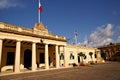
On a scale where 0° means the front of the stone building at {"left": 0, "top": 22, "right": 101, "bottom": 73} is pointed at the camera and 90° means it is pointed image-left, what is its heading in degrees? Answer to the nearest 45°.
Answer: approximately 315°
